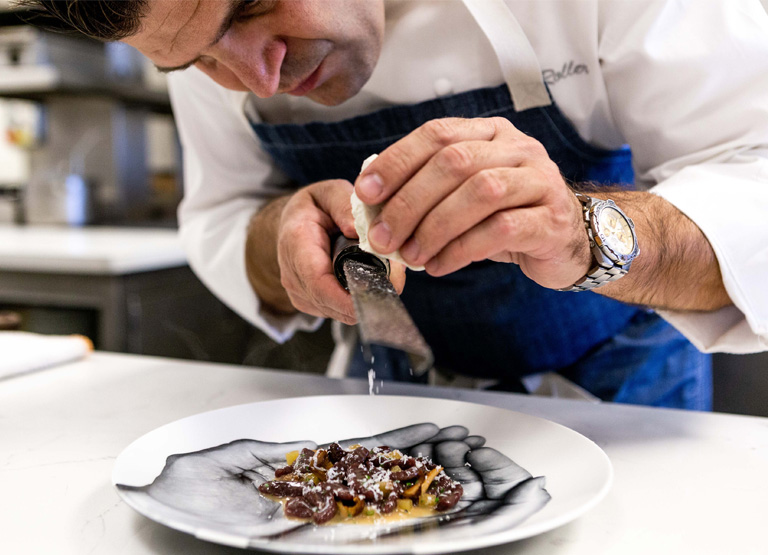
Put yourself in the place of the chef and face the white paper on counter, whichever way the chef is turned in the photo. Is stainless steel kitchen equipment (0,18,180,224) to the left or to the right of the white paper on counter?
right

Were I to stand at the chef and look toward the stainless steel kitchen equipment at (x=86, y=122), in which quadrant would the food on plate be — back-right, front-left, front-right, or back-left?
back-left

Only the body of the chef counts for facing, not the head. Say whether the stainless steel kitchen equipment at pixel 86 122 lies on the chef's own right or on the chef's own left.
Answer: on the chef's own right

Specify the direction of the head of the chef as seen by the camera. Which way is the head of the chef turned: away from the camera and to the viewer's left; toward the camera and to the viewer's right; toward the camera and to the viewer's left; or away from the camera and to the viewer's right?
toward the camera and to the viewer's left

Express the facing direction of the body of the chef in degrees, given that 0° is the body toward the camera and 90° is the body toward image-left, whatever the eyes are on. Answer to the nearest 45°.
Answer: approximately 45°

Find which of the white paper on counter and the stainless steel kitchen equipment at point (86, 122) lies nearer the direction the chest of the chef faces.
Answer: the white paper on counter
